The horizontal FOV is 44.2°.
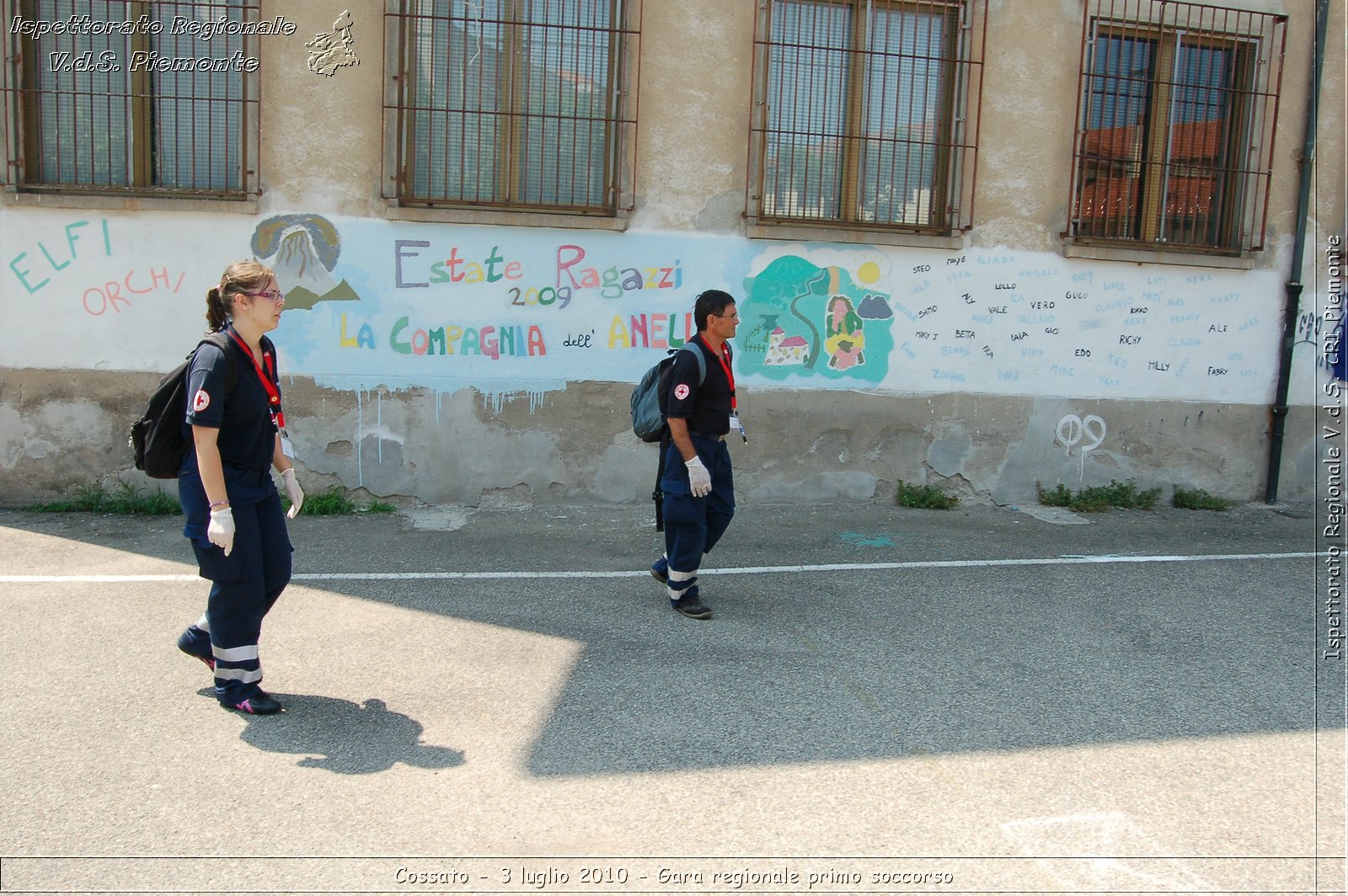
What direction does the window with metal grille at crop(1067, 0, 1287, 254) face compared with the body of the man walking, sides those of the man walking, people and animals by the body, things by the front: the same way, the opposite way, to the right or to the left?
to the right

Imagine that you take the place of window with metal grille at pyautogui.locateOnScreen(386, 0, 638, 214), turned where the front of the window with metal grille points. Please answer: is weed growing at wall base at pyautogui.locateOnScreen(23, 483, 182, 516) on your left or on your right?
on your right

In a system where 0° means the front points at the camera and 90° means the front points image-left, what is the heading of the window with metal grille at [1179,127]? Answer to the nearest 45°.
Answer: approximately 0°

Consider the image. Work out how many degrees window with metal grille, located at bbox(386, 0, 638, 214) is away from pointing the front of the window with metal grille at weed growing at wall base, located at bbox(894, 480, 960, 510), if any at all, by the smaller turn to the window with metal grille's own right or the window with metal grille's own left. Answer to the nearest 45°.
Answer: approximately 90° to the window with metal grille's own left

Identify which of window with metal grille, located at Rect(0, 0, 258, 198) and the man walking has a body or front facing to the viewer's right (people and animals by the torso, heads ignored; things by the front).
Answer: the man walking

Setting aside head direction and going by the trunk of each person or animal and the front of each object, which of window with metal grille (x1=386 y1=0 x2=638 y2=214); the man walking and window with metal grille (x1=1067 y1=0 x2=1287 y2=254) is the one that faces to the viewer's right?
the man walking

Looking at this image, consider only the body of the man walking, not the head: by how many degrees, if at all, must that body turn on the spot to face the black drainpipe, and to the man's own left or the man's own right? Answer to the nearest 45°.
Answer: approximately 45° to the man's own left

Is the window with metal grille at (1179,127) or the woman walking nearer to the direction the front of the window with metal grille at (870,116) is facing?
the woman walking

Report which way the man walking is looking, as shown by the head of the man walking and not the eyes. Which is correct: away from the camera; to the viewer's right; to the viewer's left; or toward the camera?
to the viewer's right

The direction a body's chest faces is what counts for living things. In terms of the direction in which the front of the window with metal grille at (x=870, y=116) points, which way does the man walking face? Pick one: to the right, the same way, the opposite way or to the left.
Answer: to the left

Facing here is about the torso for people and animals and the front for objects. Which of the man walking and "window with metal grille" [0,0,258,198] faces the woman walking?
the window with metal grille

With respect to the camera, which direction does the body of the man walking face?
to the viewer's right

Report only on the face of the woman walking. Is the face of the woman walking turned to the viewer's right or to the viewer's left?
to the viewer's right

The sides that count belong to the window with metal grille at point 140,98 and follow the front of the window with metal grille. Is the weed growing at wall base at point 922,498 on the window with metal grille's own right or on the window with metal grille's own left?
on the window with metal grille's own left
